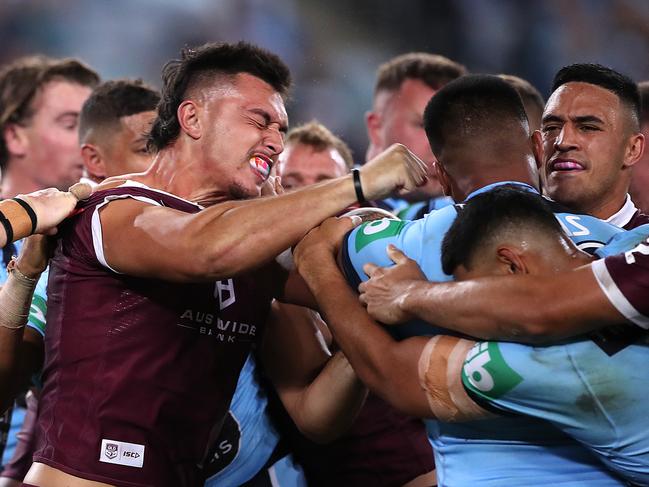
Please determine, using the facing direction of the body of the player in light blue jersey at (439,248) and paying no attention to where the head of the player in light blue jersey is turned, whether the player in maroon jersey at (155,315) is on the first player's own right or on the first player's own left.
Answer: on the first player's own left

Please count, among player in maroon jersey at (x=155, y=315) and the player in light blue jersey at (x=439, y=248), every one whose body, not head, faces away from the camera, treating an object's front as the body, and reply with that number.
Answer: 1

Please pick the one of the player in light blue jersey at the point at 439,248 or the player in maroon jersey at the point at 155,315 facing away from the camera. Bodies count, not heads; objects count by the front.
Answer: the player in light blue jersey

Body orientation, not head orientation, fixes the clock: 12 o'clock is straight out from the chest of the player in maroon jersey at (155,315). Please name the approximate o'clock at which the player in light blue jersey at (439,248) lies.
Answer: The player in light blue jersey is roughly at 11 o'clock from the player in maroon jersey.

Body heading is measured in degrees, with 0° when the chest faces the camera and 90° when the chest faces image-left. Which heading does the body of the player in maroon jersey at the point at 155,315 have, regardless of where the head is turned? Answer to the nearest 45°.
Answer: approximately 315°
